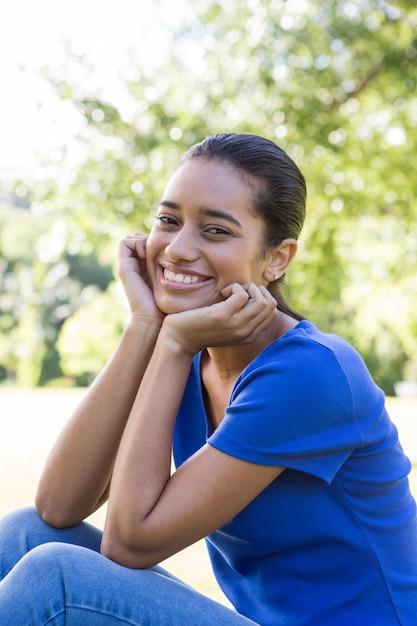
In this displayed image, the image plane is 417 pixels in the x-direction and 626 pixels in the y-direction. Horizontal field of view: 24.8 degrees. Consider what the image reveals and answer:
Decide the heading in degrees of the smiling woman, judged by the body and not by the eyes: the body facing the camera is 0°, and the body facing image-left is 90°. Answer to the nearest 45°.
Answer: approximately 45°
